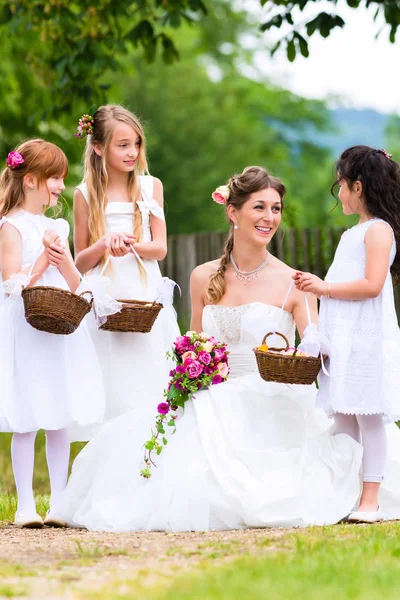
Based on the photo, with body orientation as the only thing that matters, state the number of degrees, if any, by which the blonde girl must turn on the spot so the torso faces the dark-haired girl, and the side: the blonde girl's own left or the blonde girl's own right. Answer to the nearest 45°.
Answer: approximately 45° to the blonde girl's own left

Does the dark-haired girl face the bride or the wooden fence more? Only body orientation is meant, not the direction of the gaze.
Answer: the bride

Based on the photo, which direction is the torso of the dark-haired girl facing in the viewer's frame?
to the viewer's left

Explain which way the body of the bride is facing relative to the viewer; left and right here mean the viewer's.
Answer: facing the viewer

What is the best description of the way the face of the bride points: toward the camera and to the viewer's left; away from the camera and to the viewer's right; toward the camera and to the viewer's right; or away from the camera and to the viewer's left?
toward the camera and to the viewer's right

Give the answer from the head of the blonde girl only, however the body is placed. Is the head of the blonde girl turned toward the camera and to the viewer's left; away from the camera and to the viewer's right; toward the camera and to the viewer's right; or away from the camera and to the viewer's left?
toward the camera and to the viewer's right

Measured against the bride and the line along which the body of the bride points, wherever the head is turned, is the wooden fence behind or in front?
behind

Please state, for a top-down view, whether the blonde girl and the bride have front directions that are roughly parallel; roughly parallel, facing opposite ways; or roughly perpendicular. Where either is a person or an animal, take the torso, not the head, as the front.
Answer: roughly parallel

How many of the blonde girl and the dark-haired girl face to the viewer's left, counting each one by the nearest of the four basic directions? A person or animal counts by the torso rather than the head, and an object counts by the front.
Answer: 1

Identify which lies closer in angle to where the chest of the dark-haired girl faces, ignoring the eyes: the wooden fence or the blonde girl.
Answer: the blonde girl

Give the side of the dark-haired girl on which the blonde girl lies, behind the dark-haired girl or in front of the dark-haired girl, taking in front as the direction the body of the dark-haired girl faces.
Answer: in front

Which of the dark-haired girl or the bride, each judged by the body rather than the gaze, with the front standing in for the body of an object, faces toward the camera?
the bride

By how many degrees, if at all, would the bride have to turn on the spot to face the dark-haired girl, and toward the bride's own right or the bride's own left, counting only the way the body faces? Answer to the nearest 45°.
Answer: approximately 90° to the bride's own left

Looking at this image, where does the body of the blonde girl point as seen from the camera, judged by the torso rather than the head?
toward the camera

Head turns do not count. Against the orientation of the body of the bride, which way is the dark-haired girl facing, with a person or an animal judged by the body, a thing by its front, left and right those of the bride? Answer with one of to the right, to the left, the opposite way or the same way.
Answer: to the right
